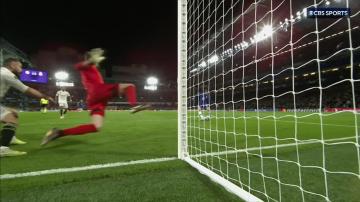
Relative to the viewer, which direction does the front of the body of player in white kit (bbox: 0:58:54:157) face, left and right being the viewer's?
facing to the right of the viewer
